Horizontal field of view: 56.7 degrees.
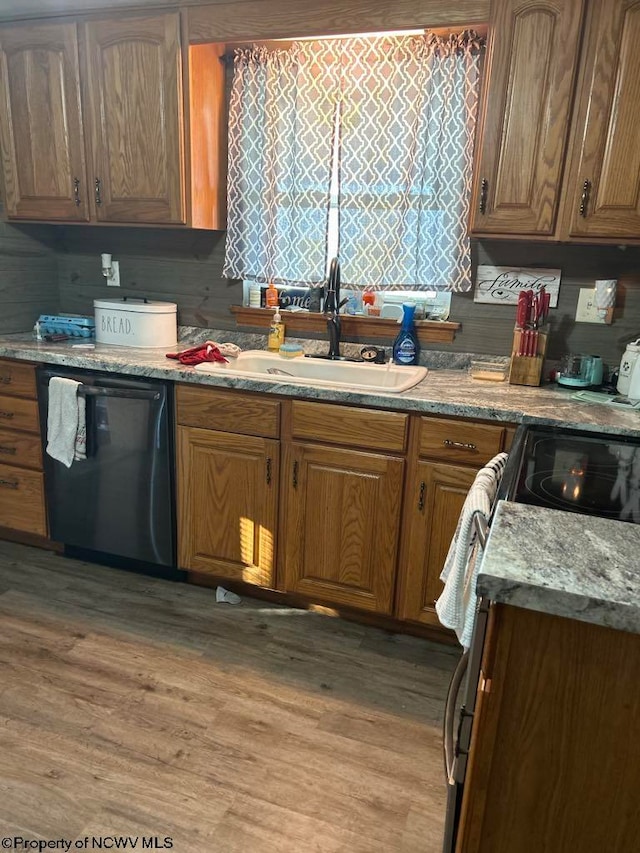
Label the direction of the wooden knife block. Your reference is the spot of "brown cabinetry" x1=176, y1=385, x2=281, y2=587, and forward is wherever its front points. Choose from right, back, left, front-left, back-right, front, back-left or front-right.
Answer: back-left

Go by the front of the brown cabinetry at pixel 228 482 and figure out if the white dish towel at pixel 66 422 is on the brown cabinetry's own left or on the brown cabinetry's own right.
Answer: on the brown cabinetry's own right

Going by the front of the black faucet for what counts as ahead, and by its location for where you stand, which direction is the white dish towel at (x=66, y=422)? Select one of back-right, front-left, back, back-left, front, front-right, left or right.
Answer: front-right

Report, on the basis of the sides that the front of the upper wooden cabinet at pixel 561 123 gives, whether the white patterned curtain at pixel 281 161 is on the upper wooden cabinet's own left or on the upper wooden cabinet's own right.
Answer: on the upper wooden cabinet's own right

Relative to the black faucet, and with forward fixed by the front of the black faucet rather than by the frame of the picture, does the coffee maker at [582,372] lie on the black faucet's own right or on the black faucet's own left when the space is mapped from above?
on the black faucet's own left

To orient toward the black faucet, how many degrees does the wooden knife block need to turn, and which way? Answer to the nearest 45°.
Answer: approximately 90° to its right

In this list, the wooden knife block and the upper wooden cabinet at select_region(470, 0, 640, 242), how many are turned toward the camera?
2

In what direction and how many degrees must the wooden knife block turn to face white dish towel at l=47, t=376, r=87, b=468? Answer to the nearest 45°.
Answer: approximately 90° to its right
